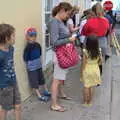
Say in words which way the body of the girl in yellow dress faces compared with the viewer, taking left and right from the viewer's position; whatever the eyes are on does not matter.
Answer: facing away from the viewer
